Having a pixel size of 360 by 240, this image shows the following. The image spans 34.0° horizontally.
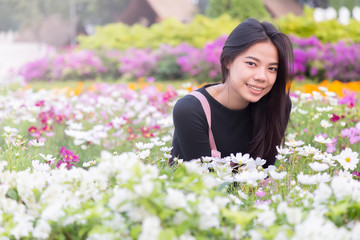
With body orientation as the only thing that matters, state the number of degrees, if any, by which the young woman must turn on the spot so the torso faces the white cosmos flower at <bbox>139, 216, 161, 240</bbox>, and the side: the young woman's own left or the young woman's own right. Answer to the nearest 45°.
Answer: approximately 45° to the young woman's own right

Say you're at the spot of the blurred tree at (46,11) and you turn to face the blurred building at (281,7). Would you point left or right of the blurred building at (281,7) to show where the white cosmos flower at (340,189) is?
right

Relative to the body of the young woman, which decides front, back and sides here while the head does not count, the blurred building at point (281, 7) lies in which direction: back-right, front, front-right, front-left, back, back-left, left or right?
back-left

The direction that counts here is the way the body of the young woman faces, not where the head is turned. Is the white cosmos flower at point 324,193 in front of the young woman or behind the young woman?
in front

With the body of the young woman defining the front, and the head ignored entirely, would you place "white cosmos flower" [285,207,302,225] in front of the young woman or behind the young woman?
in front

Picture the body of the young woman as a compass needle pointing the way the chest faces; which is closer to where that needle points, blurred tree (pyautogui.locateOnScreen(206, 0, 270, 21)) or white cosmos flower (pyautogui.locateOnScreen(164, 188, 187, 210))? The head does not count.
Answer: the white cosmos flower

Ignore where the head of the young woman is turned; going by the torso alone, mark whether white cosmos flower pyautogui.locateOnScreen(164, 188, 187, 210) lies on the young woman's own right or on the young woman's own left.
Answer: on the young woman's own right

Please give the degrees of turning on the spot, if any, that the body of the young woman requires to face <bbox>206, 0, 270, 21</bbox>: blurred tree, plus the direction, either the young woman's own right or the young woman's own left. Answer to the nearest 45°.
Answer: approximately 135° to the young woman's own left

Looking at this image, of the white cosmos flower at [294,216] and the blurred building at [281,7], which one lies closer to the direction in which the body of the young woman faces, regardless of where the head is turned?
the white cosmos flower

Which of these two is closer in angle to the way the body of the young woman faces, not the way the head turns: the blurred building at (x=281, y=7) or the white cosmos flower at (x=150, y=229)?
the white cosmos flower

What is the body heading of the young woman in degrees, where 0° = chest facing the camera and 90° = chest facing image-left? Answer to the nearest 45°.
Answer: approximately 315°

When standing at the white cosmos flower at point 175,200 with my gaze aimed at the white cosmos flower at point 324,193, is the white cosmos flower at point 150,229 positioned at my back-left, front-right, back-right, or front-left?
back-right

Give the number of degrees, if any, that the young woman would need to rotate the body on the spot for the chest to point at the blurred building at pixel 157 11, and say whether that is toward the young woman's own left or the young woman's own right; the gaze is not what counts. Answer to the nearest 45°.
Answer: approximately 135° to the young woman's own left

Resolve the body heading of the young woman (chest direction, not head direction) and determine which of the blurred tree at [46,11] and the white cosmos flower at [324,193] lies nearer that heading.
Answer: the white cosmos flower
